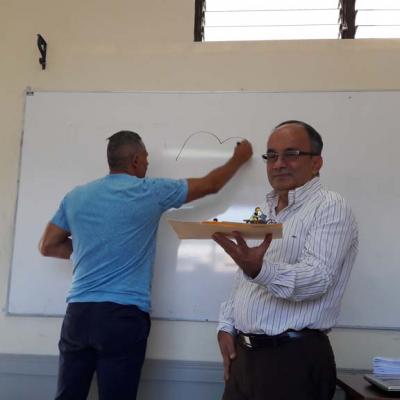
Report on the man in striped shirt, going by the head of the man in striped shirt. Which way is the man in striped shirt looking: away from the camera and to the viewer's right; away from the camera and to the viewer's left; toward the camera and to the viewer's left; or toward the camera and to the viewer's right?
toward the camera and to the viewer's left

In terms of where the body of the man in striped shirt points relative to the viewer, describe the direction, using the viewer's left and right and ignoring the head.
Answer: facing the viewer and to the left of the viewer

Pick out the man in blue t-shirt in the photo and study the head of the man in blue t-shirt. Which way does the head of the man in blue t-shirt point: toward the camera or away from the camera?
away from the camera

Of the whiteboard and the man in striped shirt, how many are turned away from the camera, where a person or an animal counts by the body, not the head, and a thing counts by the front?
0

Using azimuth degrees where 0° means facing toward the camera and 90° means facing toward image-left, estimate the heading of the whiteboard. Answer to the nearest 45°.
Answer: approximately 0°
